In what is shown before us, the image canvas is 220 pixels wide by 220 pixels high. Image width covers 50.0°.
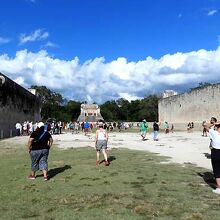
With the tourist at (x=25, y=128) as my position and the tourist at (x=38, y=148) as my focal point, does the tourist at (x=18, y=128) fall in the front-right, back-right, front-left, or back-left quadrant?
back-right

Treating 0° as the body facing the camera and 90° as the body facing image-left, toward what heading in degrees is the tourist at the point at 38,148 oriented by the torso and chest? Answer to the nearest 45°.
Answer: approximately 180°

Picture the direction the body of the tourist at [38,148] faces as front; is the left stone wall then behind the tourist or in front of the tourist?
in front

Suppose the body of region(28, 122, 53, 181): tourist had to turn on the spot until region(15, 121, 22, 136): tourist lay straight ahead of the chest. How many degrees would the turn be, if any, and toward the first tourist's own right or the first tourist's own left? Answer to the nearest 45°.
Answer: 0° — they already face them

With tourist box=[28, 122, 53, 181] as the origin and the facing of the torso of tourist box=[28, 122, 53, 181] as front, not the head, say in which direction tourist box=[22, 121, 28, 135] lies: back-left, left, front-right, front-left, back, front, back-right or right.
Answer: front
